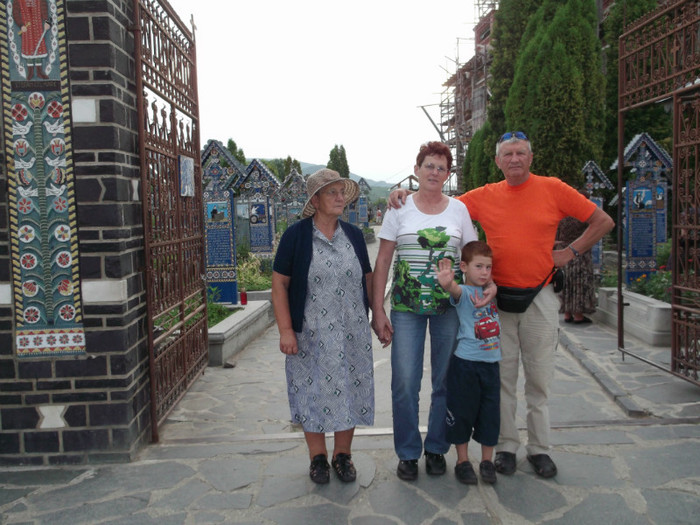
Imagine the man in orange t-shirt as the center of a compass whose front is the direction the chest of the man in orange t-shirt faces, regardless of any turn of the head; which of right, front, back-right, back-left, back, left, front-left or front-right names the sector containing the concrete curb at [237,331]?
back-right

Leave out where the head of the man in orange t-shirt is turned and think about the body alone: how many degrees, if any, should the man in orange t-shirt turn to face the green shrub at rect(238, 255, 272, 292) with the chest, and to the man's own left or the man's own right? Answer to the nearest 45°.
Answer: approximately 135° to the man's own right

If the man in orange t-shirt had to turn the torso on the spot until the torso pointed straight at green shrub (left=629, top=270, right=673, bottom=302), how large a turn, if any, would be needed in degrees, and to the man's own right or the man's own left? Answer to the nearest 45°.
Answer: approximately 180°

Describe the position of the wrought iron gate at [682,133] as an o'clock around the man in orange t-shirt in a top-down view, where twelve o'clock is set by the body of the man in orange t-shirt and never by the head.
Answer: The wrought iron gate is roughly at 7 o'clock from the man in orange t-shirt.

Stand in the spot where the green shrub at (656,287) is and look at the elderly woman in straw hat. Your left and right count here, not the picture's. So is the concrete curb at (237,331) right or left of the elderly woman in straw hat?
right

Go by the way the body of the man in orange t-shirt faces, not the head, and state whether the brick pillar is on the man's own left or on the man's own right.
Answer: on the man's own right

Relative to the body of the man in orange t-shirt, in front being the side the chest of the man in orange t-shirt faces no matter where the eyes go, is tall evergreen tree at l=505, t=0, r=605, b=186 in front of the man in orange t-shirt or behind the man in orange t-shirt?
behind

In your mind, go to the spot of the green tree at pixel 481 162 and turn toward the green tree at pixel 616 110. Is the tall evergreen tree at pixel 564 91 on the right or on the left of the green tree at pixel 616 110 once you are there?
right

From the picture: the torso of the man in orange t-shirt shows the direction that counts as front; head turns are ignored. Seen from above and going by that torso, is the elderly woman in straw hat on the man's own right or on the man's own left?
on the man's own right

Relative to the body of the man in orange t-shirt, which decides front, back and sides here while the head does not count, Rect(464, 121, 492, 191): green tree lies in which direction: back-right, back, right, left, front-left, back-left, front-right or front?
back

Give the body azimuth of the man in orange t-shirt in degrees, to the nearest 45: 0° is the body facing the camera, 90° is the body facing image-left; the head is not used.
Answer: approximately 0°

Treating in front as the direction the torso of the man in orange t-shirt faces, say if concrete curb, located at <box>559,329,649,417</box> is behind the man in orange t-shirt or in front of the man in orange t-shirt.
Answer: behind
